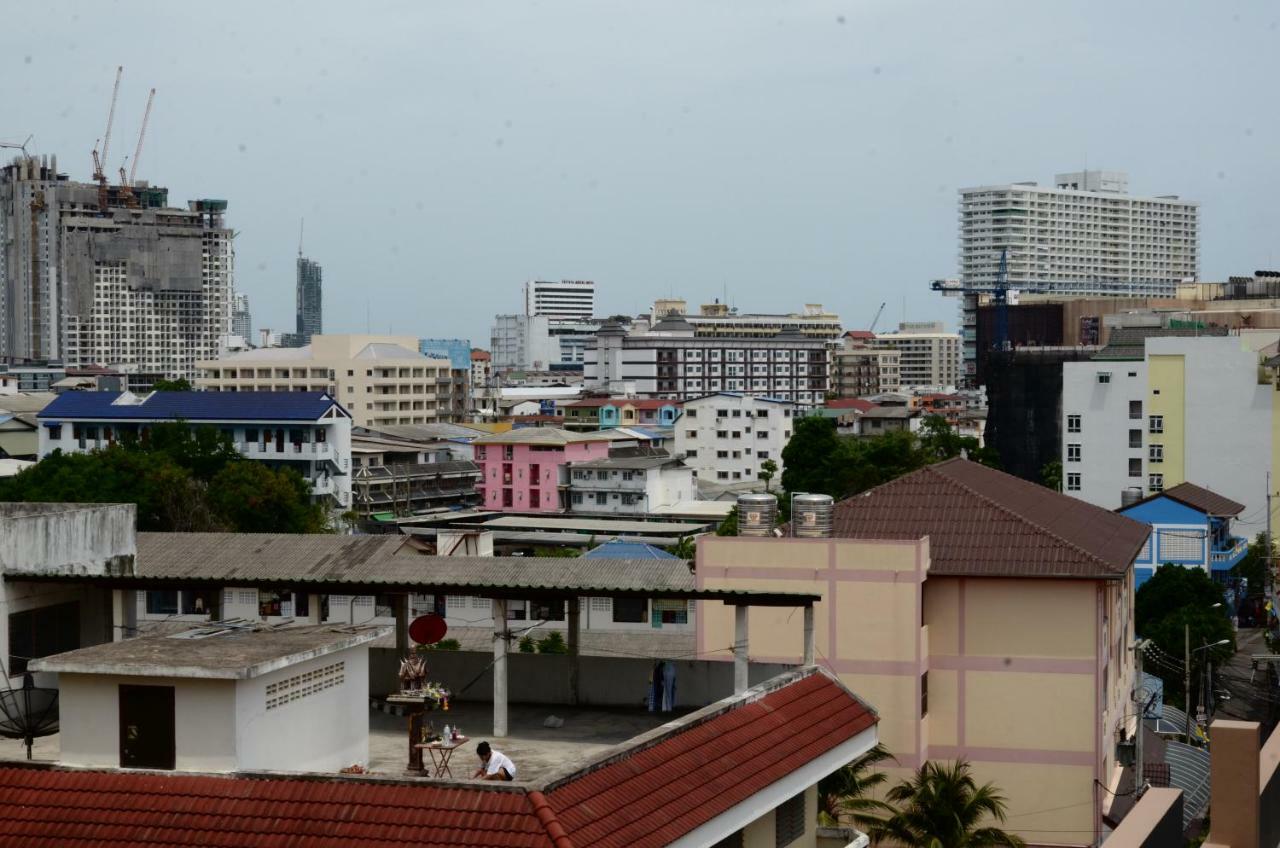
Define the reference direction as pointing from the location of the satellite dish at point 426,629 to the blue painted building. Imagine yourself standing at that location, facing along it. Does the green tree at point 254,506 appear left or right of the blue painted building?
left

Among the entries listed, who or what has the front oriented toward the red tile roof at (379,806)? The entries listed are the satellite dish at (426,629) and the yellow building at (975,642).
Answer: the satellite dish

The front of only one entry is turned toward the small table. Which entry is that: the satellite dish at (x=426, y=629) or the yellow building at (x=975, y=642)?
the satellite dish

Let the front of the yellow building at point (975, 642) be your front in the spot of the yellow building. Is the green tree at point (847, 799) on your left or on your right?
on your right

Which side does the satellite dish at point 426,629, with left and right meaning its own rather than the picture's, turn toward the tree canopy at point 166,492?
back

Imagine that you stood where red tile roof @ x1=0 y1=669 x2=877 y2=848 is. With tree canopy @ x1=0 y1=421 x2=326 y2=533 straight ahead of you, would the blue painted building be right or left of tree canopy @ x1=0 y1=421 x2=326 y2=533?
right

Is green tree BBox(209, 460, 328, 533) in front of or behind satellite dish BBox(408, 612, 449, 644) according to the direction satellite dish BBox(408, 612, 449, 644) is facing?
behind

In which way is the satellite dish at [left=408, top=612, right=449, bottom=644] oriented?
toward the camera

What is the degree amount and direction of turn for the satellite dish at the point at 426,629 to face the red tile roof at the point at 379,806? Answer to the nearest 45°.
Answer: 0° — it already faces it
